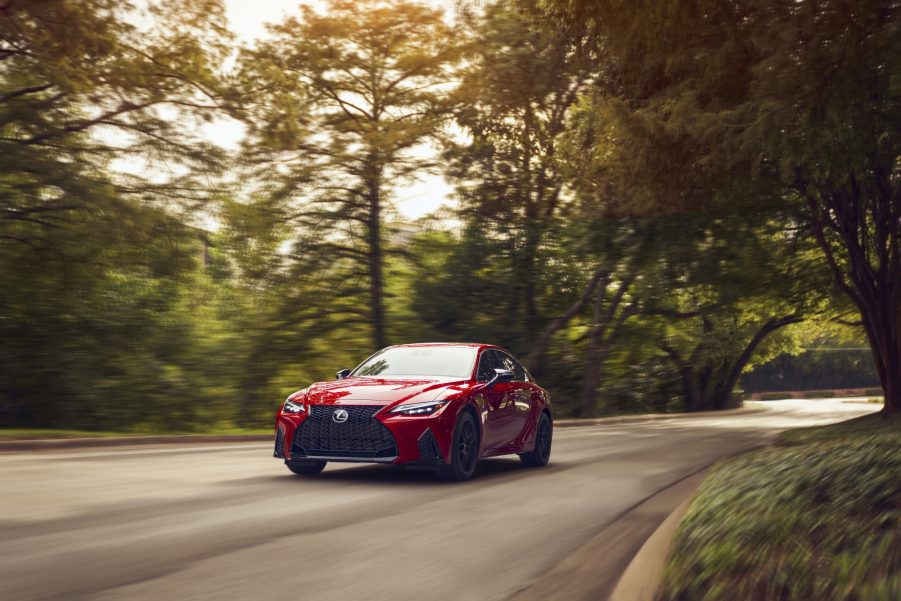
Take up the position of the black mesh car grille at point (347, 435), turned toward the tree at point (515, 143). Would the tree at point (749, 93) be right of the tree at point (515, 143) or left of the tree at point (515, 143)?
right

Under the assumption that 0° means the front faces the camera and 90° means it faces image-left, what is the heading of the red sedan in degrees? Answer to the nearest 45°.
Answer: approximately 45°

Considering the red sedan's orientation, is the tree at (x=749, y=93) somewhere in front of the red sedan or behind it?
behind

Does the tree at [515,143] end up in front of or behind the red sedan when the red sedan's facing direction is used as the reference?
behind

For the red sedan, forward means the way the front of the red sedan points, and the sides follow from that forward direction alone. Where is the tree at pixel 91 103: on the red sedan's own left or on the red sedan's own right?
on the red sedan's own right

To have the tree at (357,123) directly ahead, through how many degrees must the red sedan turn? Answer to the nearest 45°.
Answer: approximately 135° to its right
